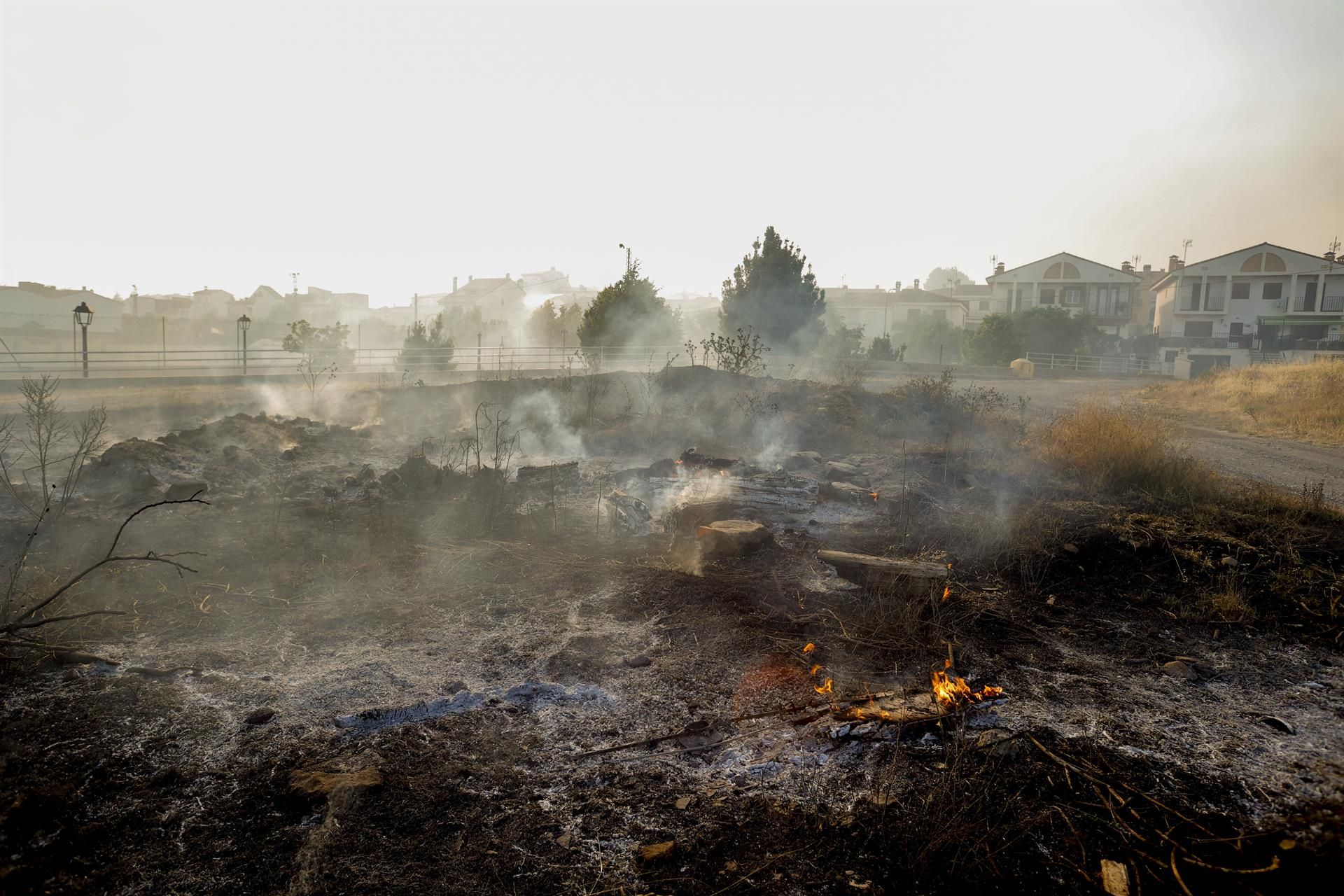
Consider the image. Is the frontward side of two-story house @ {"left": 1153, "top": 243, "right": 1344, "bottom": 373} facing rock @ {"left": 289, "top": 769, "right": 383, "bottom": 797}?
yes

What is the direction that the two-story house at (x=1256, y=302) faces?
toward the camera

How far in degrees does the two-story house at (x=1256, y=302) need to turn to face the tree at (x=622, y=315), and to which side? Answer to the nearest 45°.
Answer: approximately 45° to its right

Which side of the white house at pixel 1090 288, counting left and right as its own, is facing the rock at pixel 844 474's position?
front

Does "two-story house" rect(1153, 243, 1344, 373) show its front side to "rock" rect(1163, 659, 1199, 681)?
yes

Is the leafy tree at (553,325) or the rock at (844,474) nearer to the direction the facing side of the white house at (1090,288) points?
the rock

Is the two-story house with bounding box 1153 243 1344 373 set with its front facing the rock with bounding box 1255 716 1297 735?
yes

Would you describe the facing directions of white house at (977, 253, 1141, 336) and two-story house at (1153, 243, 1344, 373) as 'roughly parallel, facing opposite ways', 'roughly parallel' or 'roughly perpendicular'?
roughly parallel

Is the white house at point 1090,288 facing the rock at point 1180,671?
yes

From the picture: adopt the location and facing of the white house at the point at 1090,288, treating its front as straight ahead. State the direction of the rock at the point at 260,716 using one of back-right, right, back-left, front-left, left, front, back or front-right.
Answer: front

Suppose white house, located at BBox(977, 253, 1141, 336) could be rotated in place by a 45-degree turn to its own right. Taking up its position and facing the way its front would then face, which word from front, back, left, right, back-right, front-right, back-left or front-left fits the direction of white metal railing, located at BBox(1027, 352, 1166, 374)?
front-left

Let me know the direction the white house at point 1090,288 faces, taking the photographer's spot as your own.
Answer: facing the viewer

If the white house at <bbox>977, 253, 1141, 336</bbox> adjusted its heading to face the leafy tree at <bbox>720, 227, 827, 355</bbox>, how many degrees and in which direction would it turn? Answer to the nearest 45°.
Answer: approximately 45° to its right

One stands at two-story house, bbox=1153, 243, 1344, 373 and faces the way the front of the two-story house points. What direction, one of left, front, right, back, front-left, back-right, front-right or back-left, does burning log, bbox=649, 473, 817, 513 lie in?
front
